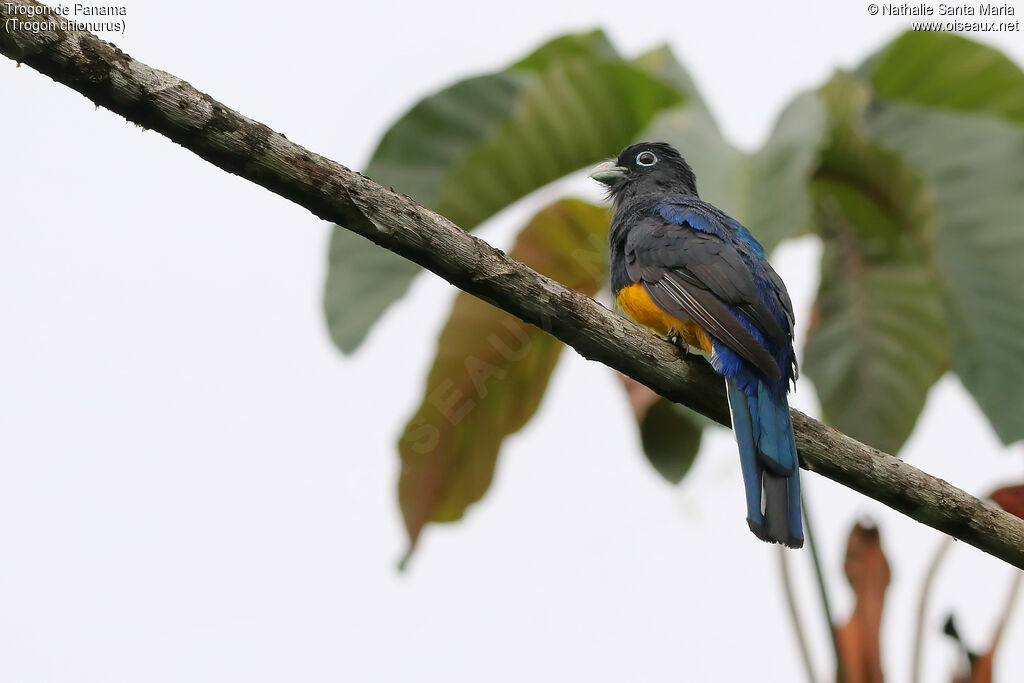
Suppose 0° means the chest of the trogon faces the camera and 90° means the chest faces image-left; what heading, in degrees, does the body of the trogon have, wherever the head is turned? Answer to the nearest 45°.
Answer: approximately 135°

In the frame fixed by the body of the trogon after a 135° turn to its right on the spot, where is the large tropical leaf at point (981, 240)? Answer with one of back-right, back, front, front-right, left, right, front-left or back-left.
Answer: front-left

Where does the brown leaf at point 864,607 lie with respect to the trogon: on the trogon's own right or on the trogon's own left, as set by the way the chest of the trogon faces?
on the trogon's own right

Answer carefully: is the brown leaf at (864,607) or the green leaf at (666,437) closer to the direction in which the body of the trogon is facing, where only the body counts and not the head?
the green leaf

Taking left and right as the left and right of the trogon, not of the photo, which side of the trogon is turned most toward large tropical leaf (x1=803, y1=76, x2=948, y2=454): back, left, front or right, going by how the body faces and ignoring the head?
right

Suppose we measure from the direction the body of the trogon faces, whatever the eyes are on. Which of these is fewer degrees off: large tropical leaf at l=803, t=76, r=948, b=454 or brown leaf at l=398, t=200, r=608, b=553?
the brown leaf

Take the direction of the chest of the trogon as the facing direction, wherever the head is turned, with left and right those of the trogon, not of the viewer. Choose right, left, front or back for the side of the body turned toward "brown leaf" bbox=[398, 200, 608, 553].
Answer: front
